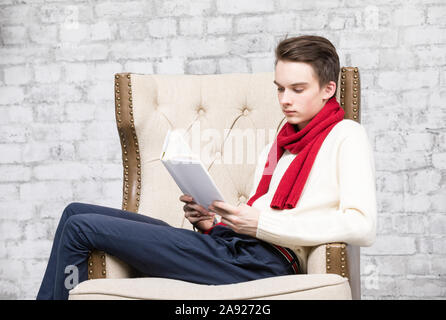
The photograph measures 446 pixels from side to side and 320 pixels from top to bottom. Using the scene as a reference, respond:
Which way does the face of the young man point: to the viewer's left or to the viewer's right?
to the viewer's left

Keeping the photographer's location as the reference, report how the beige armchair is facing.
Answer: facing the viewer
